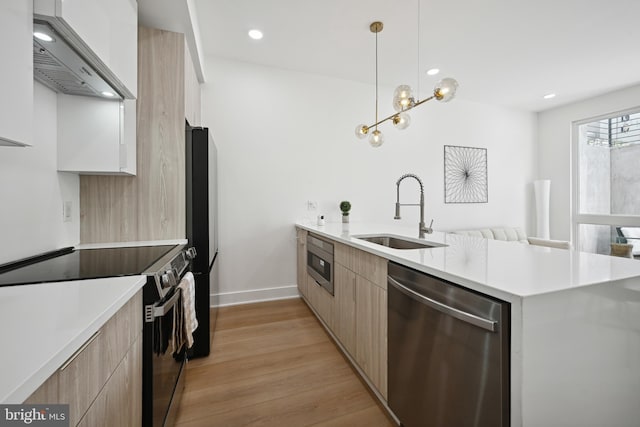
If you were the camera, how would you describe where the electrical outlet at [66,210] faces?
facing the viewer and to the right of the viewer

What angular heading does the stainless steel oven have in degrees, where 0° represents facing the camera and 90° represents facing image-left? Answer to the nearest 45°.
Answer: approximately 270°

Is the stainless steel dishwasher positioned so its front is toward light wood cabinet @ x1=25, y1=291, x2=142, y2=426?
yes

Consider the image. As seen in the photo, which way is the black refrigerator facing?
to the viewer's right

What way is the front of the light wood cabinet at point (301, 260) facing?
to the viewer's left

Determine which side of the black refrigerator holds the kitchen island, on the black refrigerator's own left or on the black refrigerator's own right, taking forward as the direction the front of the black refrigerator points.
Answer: on the black refrigerator's own right

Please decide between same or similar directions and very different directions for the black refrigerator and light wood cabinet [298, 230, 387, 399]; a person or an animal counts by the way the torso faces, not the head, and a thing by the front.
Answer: very different directions

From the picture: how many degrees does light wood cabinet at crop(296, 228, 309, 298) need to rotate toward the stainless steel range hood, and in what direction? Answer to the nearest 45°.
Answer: approximately 45° to its left

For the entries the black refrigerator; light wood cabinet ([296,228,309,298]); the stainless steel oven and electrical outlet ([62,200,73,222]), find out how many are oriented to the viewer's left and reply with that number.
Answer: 1

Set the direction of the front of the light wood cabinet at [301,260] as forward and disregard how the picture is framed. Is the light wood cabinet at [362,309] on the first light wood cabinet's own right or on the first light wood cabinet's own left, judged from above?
on the first light wood cabinet's own left

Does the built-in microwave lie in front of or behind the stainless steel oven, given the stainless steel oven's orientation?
in front

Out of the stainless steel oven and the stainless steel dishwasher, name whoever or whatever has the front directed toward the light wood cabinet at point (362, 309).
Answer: the stainless steel oven

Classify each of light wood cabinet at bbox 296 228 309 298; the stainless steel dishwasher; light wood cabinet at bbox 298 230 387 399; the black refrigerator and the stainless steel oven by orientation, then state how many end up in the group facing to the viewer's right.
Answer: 2

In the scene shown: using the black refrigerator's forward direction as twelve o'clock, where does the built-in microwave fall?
The built-in microwave is roughly at 12 o'clock from the black refrigerator.
